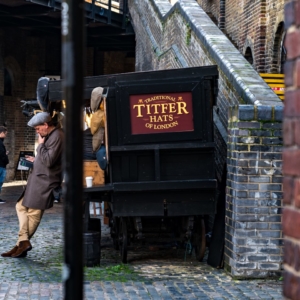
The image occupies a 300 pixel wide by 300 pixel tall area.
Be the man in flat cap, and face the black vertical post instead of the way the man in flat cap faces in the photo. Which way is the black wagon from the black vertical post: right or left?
left

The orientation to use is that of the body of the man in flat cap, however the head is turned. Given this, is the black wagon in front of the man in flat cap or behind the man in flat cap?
behind

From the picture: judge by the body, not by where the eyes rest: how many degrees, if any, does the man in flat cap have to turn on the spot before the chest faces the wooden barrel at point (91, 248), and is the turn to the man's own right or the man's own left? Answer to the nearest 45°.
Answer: approximately 135° to the man's own left

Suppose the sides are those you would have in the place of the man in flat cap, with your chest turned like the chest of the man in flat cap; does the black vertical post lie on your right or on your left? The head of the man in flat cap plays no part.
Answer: on your left

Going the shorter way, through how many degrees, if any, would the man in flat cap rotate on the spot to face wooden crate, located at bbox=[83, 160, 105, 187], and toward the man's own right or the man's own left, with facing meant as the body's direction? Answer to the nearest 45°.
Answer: approximately 135° to the man's own left

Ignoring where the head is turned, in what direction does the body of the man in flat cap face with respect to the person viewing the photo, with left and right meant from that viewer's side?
facing to the left of the viewer

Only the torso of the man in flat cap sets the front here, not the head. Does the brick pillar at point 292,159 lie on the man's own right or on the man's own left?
on the man's own left
